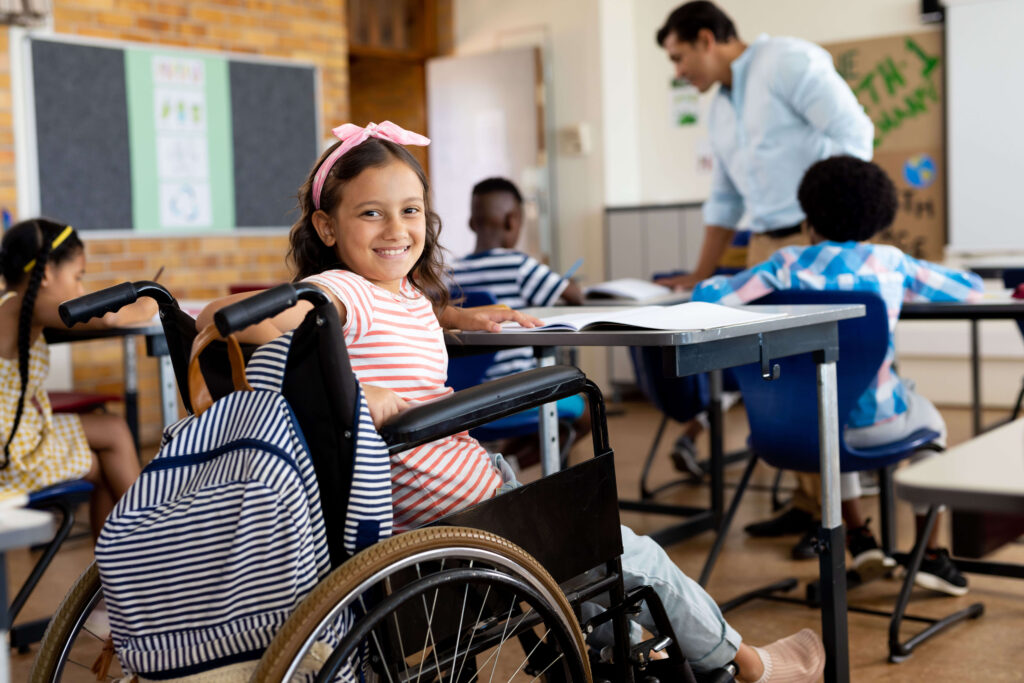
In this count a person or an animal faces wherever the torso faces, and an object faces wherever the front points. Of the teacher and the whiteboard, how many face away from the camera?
0

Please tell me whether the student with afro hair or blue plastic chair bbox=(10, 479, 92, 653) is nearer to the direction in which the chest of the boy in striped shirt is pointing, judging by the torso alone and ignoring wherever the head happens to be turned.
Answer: the student with afro hair

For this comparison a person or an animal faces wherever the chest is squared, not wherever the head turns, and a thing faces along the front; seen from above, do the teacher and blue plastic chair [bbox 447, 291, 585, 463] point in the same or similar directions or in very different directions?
very different directions

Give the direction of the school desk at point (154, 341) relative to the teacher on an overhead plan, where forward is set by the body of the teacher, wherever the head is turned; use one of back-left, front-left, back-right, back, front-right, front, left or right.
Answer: front

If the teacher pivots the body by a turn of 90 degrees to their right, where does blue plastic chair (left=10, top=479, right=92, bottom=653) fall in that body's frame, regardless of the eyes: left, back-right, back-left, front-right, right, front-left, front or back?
left

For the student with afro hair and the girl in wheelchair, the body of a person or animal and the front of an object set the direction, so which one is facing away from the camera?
the student with afro hair

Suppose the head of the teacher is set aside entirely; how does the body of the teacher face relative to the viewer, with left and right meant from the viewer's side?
facing the viewer and to the left of the viewer

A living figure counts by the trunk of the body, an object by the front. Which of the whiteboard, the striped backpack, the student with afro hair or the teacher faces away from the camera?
the student with afro hair

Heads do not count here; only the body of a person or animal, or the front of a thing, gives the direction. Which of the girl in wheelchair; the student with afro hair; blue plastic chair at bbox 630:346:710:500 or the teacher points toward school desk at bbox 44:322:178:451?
the teacher

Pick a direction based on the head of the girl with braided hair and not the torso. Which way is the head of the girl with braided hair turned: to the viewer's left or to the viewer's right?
to the viewer's right

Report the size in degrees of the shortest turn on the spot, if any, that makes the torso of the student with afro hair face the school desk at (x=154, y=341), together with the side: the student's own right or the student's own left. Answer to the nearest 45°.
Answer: approximately 90° to the student's own left

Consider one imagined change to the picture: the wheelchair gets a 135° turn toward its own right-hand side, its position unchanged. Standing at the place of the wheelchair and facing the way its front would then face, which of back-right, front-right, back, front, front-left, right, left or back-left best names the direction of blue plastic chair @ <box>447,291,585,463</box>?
back

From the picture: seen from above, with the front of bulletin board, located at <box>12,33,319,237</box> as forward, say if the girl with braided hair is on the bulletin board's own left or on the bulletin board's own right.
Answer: on the bulletin board's own right

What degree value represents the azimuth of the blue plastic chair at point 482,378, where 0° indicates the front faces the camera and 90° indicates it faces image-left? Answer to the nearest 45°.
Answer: approximately 225°

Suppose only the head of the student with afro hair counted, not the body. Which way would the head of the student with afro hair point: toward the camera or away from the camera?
away from the camera

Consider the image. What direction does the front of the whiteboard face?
toward the camera
